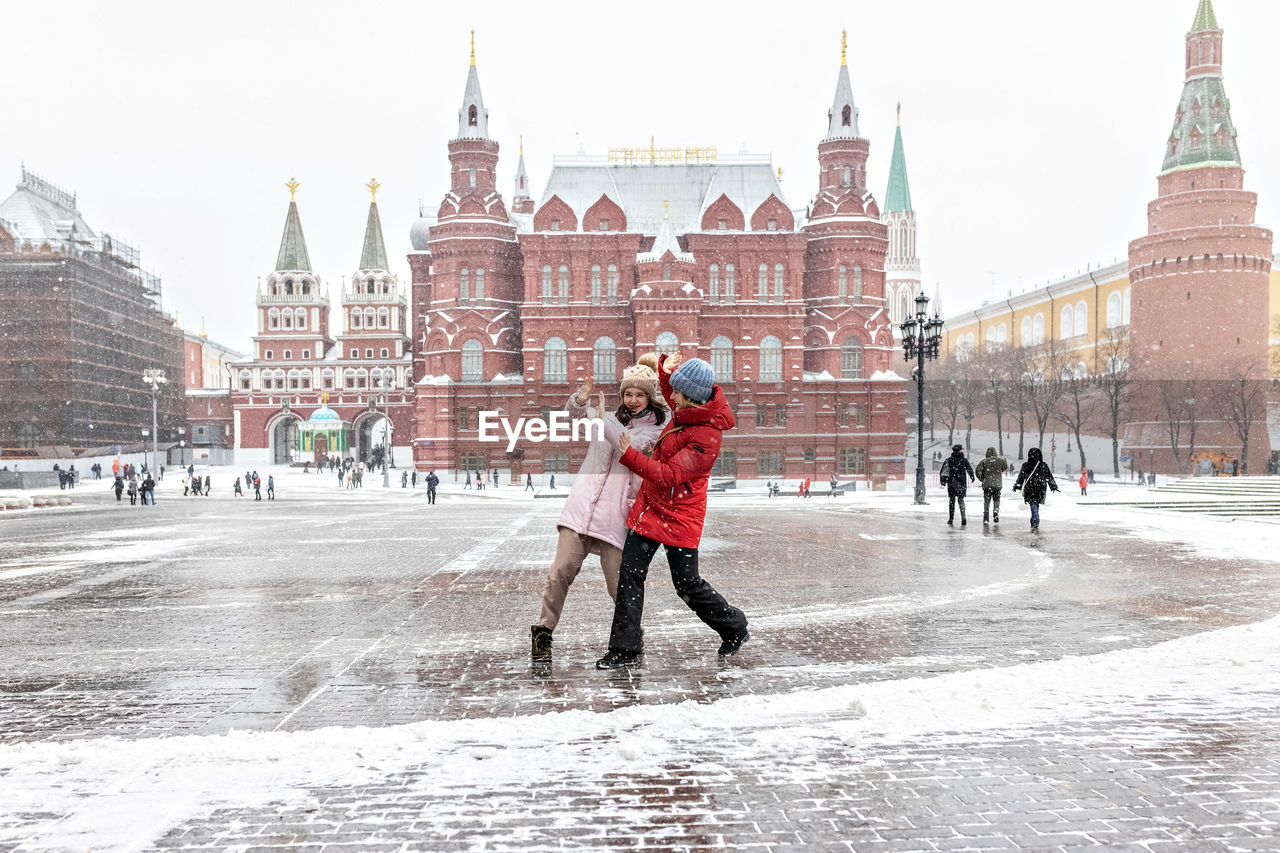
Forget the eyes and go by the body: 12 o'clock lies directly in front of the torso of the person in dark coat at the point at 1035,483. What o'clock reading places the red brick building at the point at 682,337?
The red brick building is roughly at 11 o'clock from the person in dark coat.

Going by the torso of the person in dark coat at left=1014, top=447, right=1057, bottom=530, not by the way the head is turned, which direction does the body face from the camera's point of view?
away from the camera

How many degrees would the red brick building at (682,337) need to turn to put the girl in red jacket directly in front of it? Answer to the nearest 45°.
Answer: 0° — it already faces them

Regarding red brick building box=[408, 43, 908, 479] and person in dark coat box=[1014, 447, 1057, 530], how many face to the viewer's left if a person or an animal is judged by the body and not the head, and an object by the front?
0

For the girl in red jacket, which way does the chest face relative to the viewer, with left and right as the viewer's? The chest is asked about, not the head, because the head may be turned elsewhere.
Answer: facing to the left of the viewer

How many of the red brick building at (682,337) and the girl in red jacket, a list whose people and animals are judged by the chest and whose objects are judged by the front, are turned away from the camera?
0

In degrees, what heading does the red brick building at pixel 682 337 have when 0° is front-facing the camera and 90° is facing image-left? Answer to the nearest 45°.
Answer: approximately 0°

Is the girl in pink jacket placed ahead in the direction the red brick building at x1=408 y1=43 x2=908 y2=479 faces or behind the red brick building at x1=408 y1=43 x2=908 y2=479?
ahead

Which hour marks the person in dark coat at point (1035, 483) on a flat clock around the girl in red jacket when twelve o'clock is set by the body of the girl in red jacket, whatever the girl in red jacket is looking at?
The person in dark coat is roughly at 4 o'clock from the girl in red jacket.

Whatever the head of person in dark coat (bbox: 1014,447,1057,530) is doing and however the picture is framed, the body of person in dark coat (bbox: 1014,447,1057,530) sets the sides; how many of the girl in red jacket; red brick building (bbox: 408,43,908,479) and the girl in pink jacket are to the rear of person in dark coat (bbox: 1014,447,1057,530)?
2

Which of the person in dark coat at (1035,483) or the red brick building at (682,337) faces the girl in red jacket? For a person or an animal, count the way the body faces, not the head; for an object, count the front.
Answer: the red brick building

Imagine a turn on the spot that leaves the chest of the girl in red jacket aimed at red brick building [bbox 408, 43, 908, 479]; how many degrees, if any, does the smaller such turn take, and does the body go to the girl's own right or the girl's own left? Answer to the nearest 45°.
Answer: approximately 90° to the girl's own right
